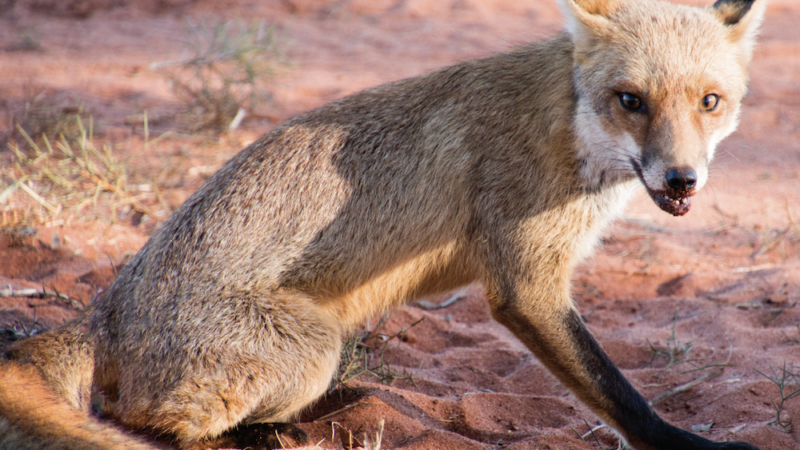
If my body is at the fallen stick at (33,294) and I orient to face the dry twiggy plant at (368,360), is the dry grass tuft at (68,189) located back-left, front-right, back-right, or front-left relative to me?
back-left

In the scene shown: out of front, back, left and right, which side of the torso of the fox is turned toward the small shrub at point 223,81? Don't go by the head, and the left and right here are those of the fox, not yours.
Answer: left

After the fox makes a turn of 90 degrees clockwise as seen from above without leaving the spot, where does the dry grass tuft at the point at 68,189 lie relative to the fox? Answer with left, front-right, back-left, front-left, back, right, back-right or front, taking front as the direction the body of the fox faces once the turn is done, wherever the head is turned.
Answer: back-right

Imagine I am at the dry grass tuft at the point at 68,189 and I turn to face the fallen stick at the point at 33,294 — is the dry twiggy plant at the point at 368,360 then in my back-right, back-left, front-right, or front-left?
front-left

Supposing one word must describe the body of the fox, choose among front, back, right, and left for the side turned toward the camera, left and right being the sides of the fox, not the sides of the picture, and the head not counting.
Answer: right

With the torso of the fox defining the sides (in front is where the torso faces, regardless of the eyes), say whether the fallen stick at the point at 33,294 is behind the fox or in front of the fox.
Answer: behind
